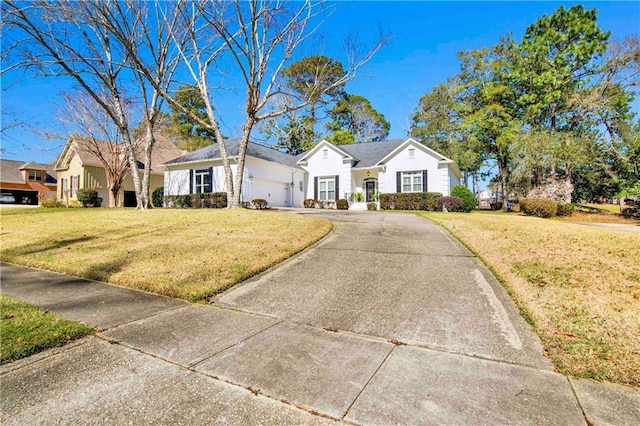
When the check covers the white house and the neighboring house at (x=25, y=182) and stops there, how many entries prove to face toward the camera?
2

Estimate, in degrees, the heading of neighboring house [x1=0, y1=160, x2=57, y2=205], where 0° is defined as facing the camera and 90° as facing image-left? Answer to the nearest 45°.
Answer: approximately 0°

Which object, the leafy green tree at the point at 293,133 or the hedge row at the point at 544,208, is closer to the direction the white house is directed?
the hedge row

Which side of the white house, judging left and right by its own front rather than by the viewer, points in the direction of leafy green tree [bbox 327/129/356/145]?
back

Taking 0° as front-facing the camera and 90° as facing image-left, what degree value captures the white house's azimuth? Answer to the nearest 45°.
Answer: approximately 0°

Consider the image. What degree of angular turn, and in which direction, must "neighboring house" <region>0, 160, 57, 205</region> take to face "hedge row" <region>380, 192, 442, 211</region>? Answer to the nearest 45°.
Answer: approximately 45° to its left

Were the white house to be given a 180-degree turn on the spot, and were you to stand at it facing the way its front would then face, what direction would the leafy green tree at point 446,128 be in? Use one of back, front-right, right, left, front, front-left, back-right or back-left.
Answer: front-right

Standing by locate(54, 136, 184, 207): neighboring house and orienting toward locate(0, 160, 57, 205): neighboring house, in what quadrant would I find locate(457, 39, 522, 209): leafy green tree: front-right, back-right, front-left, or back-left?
back-right

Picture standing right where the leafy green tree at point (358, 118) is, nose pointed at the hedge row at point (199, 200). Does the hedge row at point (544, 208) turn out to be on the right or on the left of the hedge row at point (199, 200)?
left
